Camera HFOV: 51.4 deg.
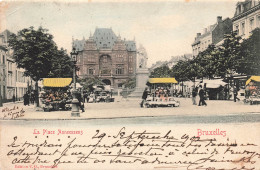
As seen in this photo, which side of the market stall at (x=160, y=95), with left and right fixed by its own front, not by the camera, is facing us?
front

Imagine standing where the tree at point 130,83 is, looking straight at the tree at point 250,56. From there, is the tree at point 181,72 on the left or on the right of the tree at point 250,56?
left

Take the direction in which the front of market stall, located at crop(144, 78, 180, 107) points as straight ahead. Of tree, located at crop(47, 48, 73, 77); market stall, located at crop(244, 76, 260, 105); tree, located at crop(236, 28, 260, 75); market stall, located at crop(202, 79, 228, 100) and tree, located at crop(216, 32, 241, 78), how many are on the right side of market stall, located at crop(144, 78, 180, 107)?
1

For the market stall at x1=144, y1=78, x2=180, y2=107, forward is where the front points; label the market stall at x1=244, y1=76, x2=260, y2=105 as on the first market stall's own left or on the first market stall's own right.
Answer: on the first market stall's own left

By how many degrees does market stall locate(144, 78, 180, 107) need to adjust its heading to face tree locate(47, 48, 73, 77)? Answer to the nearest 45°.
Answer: approximately 90° to its right

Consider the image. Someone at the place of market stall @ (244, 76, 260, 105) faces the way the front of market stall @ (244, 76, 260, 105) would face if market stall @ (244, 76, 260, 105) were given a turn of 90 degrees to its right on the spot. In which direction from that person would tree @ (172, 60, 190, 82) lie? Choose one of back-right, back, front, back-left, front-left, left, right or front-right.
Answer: front-right
